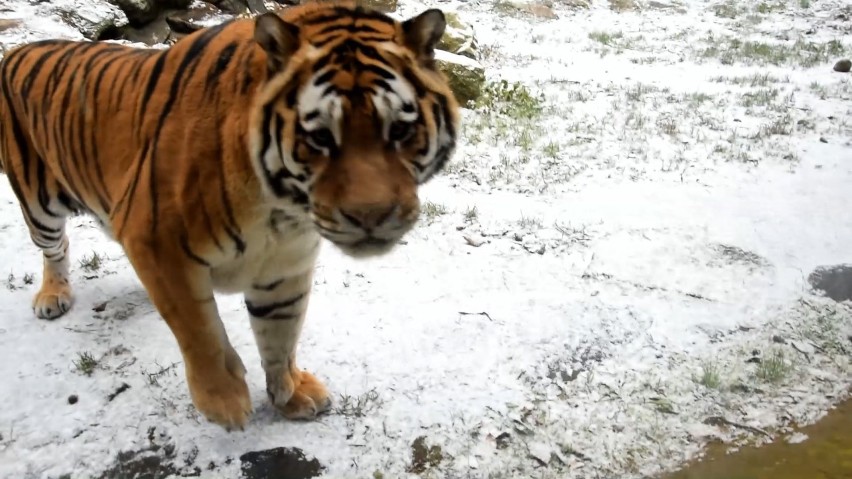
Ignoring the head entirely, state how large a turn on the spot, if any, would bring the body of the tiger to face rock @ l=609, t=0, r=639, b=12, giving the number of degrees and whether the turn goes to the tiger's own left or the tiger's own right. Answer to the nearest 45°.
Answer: approximately 90° to the tiger's own left

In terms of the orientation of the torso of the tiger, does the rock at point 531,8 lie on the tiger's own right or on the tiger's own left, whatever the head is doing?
on the tiger's own left

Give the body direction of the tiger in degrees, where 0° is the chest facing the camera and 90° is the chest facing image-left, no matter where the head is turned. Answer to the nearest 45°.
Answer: approximately 315°

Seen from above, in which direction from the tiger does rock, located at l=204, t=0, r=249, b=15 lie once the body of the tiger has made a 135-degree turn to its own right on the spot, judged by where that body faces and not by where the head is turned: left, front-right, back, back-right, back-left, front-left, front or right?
right

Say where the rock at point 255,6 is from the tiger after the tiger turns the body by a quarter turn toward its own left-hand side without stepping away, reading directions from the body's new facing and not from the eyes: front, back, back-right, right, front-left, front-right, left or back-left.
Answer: front-left

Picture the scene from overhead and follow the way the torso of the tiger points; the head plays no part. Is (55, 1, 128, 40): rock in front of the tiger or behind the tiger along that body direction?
behind

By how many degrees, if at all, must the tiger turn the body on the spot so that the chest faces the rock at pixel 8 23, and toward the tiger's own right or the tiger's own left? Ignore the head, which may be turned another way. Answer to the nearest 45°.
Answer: approximately 135° to the tiger's own left

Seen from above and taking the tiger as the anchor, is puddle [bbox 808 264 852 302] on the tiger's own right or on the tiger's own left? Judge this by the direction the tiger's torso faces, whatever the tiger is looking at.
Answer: on the tiger's own left

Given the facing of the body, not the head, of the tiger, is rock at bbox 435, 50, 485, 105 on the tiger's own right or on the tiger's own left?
on the tiger's own left

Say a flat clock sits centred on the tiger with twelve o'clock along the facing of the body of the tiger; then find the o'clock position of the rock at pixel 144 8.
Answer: The rock is roughly at 7 o'clock from the tiger.

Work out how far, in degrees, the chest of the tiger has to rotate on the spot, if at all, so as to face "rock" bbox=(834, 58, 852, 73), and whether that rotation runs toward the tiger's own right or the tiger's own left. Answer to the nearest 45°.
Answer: approximately 90° to the tiger's own left
